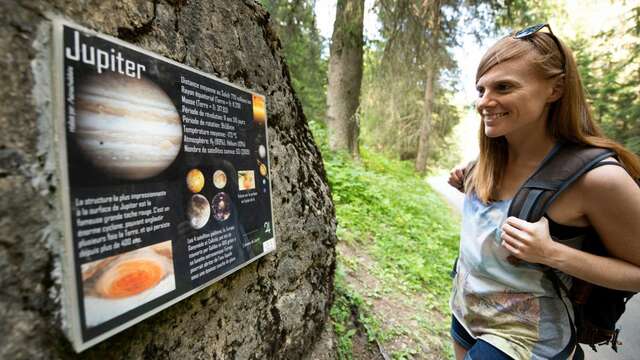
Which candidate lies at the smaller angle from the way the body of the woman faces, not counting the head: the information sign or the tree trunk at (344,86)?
the information sign

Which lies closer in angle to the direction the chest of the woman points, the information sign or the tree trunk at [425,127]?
the information sign

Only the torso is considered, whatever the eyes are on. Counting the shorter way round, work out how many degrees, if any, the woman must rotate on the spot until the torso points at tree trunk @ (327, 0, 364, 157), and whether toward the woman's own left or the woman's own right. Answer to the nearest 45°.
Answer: approximately 90° to the woman's own right

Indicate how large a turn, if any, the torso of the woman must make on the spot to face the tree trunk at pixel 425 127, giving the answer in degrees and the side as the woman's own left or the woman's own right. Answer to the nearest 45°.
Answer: approximately 135° to the woman's own right

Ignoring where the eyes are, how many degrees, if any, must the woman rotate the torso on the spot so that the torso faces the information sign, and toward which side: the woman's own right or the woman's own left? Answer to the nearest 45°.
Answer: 0° — they already face it

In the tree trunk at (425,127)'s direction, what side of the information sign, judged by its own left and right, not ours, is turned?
left

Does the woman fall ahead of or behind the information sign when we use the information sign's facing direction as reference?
ahead

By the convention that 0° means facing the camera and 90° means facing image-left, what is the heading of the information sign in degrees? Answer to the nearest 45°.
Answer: approximately 315°

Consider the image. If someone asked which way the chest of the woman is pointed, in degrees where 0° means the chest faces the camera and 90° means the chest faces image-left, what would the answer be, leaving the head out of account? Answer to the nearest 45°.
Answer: approximately 45°

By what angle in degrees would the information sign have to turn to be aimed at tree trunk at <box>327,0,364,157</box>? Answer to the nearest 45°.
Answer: approximately 90° to its left

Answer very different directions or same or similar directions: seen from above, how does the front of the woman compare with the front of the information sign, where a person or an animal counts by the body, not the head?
very different directions
